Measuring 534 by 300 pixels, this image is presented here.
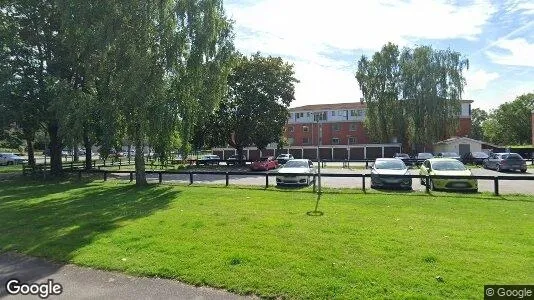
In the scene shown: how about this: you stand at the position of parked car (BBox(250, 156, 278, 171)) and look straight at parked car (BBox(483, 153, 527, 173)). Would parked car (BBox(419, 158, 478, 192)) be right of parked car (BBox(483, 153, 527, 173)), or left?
right

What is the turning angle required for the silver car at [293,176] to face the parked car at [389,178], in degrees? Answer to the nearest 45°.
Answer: approximately 90° to its left

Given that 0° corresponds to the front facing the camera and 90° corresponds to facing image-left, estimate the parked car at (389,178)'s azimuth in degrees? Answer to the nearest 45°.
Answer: approximately 0°

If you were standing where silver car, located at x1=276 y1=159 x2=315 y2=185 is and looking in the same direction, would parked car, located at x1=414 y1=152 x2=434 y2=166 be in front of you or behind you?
behind

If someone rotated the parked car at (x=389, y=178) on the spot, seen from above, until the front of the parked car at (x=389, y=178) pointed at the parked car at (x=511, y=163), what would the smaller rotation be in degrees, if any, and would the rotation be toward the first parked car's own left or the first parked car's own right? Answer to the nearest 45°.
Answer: approximately 135° to the first parked car's own left

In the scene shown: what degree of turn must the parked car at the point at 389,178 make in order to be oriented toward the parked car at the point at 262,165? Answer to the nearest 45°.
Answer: approximately 135° to its right

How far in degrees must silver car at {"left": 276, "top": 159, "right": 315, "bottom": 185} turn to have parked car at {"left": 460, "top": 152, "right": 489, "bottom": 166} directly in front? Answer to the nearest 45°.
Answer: approximately 135° to its left

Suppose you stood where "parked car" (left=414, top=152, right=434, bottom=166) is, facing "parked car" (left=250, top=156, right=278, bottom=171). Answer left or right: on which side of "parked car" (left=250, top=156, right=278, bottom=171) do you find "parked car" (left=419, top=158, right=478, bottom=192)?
left

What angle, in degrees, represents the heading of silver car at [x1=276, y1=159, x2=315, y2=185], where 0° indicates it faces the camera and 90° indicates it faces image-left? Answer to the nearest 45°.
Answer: approximately 0°

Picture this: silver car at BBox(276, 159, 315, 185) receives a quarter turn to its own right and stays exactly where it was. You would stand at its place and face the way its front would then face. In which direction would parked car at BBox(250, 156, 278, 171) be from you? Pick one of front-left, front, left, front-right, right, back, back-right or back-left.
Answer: right

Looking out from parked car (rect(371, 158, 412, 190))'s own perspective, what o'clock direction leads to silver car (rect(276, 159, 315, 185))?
The silver car is roughly at 3 o'clock from the parked car.

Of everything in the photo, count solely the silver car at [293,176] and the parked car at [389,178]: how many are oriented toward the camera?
2

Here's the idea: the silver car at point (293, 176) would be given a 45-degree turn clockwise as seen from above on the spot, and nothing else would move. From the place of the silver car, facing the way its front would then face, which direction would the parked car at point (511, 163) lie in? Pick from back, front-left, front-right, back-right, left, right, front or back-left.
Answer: back
